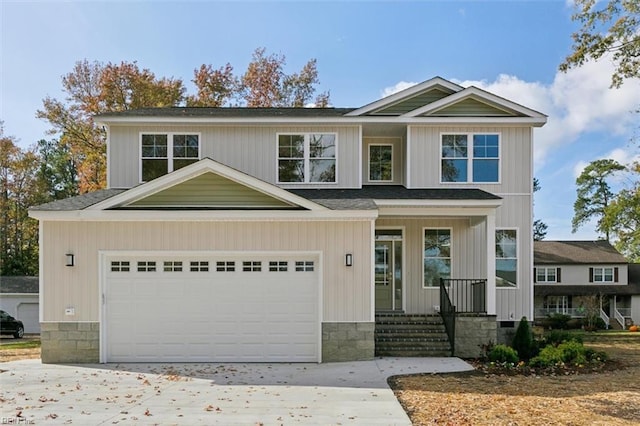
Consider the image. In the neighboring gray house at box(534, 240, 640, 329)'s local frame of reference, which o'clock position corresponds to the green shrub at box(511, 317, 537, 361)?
The green shrub is roughly at 12 o'clock from the neighboring gray house.

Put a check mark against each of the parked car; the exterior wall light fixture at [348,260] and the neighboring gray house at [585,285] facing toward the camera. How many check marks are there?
2

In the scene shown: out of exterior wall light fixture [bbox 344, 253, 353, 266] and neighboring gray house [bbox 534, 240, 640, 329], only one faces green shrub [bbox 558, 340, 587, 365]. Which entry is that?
the neighboring gray house

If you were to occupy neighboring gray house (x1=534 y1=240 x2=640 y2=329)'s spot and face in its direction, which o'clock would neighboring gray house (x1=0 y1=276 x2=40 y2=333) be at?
neighboring gray house (x1=0 y1=276 x2=40 y2=333) is roughly at 2 o'clock from neighboring gray house (x1=534 y1=240 x2=640 y2=329).

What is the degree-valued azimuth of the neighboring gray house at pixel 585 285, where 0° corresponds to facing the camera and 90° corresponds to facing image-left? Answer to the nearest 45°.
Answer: approximately 0°

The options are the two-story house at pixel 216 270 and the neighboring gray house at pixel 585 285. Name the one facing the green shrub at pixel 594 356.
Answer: the neighboring gray house
